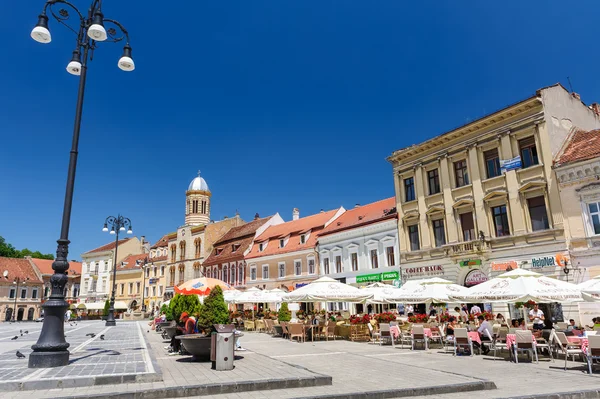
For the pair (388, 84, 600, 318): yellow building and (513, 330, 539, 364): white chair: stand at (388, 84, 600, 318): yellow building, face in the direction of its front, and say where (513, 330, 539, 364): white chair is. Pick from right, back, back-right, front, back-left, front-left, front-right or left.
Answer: front-left

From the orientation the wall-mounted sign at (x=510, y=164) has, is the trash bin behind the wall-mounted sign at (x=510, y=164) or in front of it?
in front

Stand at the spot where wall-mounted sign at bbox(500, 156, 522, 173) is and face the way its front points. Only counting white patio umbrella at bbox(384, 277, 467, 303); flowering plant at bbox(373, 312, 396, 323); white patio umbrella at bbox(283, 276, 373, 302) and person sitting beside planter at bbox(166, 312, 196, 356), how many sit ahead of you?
4

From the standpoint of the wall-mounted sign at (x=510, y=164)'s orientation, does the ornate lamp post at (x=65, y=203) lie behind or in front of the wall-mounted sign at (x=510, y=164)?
in front

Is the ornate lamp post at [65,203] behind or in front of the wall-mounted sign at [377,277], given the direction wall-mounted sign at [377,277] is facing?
in front

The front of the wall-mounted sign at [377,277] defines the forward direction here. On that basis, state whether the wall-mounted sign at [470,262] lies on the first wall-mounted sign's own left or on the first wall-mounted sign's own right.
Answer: on the first wall-mounted sign's own left
